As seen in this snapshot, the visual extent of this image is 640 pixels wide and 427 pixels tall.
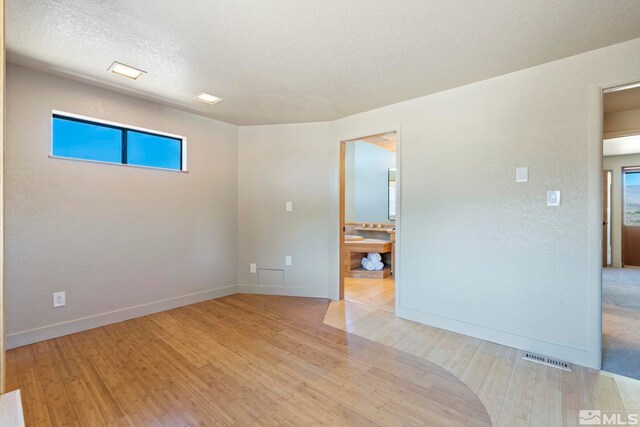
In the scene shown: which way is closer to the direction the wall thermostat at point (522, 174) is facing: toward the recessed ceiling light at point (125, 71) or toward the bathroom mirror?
the recessed ceiling light

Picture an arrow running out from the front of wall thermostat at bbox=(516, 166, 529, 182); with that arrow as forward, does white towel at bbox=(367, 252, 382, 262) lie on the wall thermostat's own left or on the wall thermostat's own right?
on the wall thermostat's own right

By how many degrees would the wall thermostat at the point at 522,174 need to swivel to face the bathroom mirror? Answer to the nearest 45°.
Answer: approximately 135° to its right

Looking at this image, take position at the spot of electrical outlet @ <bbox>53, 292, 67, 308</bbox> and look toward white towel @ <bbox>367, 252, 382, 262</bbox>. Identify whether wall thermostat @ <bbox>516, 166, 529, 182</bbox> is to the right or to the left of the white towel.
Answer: right

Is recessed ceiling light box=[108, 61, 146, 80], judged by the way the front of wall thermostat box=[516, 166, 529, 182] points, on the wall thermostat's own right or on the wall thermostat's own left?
on the wall thermostat's own right

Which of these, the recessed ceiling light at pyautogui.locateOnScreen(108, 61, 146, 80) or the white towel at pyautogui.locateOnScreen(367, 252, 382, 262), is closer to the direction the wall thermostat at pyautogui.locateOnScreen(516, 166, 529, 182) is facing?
the recessed ceiling light

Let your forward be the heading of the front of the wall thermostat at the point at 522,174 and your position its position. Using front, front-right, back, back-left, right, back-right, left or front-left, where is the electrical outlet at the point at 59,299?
front-right

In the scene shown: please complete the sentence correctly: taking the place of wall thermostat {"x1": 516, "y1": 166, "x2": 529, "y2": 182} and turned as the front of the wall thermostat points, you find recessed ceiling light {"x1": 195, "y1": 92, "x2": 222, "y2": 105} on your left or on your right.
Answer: on your right

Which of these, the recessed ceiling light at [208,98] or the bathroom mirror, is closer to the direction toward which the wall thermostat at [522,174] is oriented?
the recessed ceiling light

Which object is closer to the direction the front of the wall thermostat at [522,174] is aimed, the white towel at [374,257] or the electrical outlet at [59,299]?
the electrical outlet
